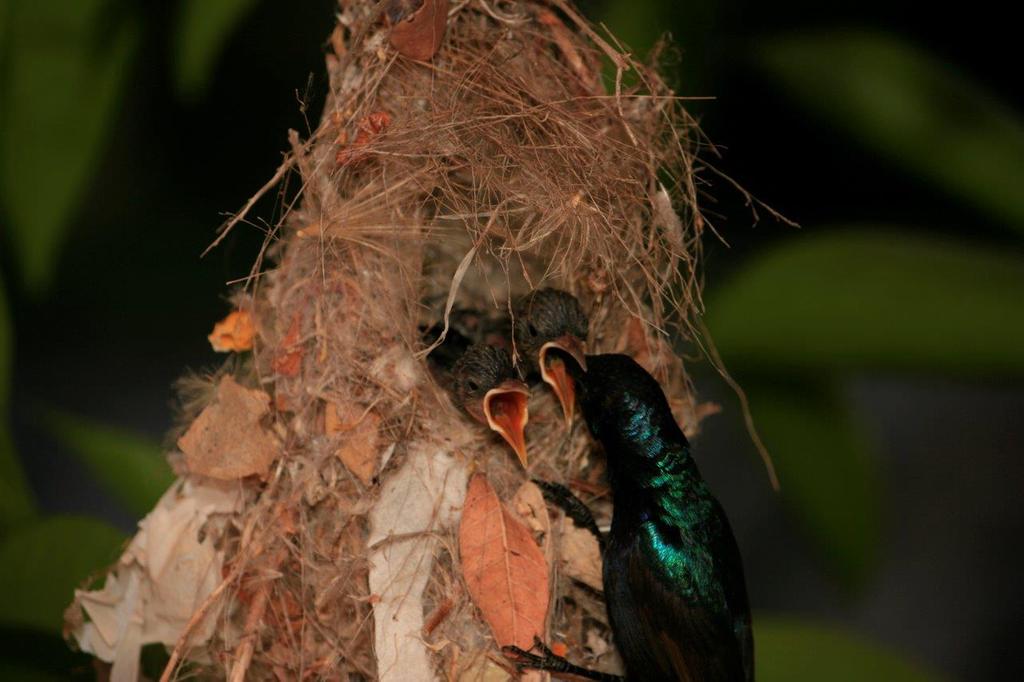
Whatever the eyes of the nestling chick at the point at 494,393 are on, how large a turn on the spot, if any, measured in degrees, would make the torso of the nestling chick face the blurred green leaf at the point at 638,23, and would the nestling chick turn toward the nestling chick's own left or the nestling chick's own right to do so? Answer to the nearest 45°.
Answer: approximately 135° to the nestling chick's own left

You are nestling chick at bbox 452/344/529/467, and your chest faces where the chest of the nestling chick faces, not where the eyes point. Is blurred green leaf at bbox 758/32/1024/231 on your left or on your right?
on your left

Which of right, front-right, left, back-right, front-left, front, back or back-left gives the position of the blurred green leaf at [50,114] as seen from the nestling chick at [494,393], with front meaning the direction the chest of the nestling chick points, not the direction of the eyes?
back

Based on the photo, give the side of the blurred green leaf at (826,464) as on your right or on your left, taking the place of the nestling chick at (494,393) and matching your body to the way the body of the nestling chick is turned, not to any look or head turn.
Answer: on your left

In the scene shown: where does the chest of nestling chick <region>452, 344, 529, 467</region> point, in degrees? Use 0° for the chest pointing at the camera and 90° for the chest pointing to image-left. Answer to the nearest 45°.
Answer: approximately 315°

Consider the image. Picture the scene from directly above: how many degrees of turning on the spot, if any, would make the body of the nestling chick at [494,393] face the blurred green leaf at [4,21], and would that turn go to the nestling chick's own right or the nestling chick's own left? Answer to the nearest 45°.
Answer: approximately 180°

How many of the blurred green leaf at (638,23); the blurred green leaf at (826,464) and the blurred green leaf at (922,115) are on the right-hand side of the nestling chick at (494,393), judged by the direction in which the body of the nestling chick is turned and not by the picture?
0
